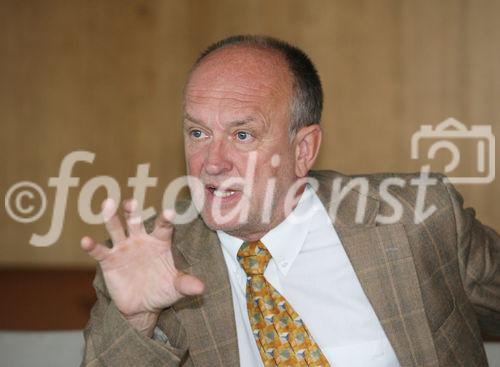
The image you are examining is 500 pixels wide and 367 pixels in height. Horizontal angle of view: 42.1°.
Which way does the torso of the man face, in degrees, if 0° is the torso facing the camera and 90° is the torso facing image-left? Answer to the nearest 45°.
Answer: approximately 45°
